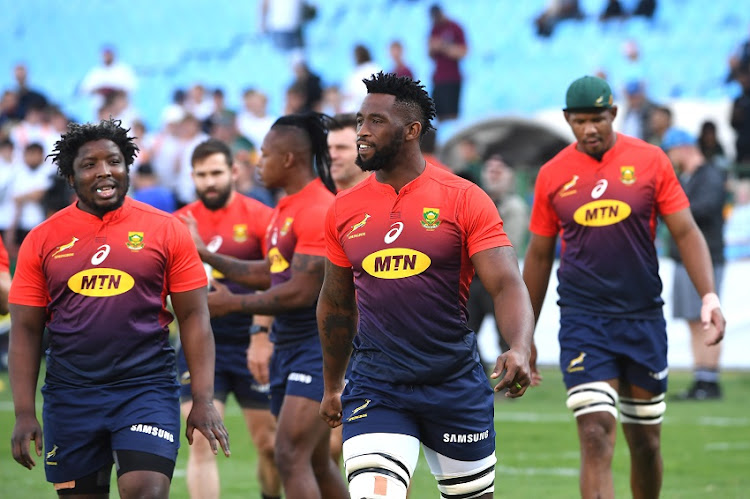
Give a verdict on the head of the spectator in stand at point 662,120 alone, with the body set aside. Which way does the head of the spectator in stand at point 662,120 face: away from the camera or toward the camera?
toward the camera

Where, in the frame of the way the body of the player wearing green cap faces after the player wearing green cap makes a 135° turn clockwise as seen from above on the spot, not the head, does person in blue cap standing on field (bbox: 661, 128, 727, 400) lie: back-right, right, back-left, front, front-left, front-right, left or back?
front-right

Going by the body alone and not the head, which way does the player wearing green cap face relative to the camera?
toward the camera

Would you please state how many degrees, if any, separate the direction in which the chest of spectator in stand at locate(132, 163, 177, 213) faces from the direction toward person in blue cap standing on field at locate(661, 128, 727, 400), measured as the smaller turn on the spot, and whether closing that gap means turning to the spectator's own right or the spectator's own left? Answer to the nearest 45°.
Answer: approximately 90° to the spectator's own left

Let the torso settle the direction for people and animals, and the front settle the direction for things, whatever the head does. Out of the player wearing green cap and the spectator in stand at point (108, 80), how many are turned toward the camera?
2

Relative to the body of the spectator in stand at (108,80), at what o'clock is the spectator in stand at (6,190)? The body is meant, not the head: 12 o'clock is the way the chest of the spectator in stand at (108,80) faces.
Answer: the spectator in stand at (6,190) is roughly at 1 o'clock from the spectator in stand at (108,80).

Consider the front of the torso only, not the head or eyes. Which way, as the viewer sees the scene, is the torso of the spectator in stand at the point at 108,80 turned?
toward the camera

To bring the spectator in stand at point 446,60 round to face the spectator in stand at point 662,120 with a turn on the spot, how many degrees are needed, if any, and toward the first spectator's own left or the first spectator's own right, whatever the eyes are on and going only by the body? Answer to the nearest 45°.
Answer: approximately 90° to the first spectator's own left

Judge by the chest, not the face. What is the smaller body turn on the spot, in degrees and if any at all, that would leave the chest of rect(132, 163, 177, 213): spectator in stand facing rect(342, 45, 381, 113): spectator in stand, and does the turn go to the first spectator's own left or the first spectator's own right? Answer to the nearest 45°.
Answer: approximately 135° to the first spectator's own left

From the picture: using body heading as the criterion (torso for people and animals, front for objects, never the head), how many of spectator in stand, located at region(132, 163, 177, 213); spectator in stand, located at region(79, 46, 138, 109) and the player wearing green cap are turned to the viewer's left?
0
